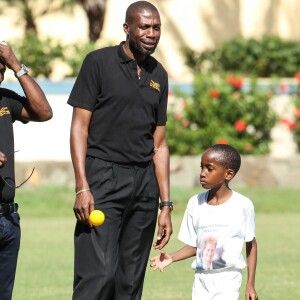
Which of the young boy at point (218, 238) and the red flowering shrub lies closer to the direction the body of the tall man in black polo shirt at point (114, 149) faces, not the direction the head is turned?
the young boy

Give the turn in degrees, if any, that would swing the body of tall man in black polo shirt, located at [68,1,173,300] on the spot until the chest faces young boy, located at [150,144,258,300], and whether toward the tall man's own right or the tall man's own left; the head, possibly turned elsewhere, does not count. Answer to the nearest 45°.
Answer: approximately 45° to the tall man's own left

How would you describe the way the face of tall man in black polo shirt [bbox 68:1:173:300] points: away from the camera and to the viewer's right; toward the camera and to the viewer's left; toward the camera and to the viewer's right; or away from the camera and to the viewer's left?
toward the camera and to the viewer's right

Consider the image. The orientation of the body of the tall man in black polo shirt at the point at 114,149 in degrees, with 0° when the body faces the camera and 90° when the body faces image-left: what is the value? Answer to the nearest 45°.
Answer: approximately 315°

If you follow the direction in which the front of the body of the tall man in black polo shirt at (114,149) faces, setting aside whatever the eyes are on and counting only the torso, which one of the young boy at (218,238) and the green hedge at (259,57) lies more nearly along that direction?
the young boy

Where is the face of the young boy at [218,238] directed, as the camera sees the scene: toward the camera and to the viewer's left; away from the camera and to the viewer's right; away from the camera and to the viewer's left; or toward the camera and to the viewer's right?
toward the camera and to the viewer's left

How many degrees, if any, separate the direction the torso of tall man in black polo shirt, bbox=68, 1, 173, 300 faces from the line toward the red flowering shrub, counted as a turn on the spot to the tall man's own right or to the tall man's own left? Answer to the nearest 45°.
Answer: approximately 135° to the tall man's own left
